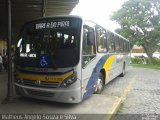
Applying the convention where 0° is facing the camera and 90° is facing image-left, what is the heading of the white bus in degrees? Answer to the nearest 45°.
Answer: approximately 45°

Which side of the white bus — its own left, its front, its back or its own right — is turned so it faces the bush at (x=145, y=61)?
back

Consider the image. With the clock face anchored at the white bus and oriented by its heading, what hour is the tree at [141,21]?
The tree is roughly at 5 o'clock from the white bus.
